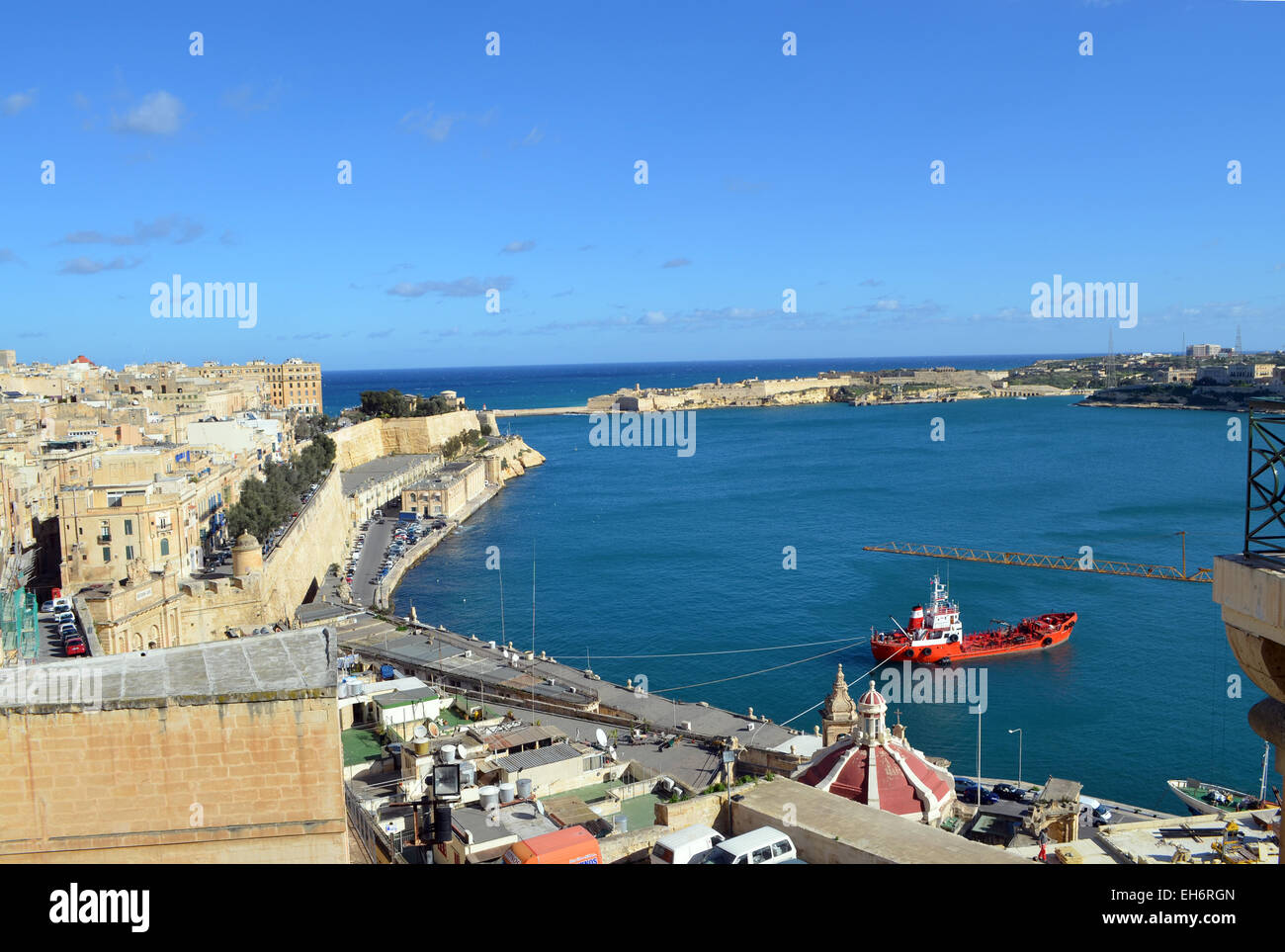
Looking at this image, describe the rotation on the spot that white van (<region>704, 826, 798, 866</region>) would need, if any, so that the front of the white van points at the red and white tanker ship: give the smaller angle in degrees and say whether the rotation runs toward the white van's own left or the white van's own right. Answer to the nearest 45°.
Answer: approximately 135° to the white van's own right

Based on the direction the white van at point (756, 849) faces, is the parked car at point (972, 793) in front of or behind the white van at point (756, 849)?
behind

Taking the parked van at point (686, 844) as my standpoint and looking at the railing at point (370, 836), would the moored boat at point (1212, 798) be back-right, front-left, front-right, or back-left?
back-right

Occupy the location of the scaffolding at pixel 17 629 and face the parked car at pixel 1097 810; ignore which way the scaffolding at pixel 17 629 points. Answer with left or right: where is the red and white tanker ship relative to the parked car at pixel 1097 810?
left
